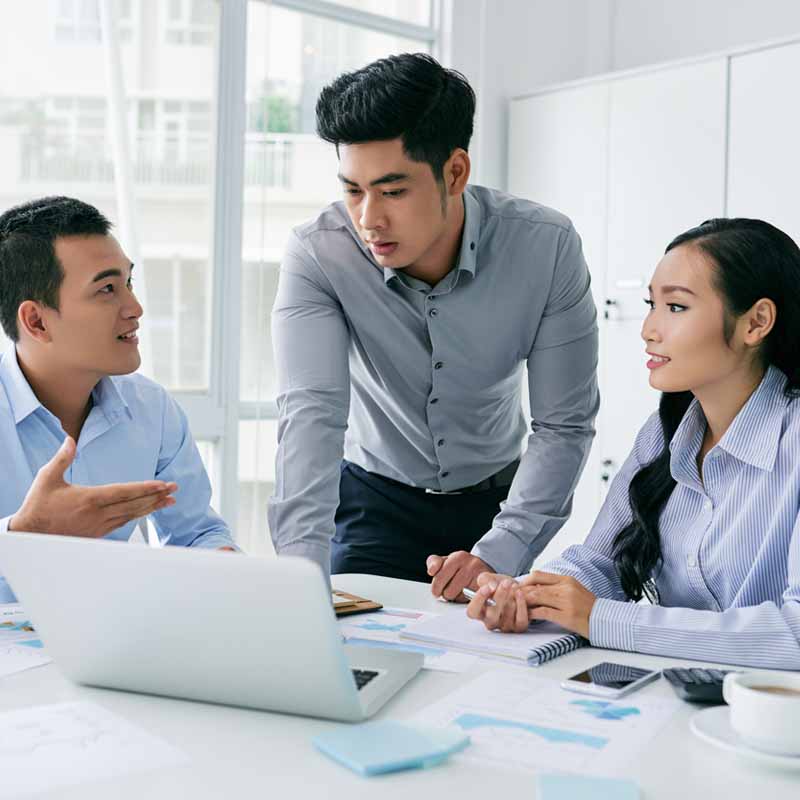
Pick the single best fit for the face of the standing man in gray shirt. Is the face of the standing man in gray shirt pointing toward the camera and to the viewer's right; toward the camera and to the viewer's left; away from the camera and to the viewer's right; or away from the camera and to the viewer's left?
toward the camera and to the viewer's left

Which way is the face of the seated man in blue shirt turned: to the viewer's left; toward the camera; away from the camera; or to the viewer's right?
to the viewer's right

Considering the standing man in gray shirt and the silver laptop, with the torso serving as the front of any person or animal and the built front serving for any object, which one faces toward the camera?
the standing man in gray shirt

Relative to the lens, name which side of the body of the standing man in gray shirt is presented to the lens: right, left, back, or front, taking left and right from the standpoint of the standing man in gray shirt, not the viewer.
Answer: front

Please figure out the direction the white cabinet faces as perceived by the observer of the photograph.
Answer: facing the viewer and to the left of the viewer

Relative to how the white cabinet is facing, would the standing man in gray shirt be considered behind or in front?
in front

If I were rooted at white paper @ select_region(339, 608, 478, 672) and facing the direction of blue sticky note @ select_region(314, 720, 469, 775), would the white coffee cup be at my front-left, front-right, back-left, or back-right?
front-left

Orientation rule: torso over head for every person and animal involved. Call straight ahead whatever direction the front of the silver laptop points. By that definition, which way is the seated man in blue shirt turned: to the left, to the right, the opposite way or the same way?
to the right

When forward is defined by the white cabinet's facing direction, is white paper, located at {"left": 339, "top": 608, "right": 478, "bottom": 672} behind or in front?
in front

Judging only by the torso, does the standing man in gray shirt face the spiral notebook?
yes

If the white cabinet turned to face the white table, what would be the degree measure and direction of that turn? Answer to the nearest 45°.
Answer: approximately 45° to its left
